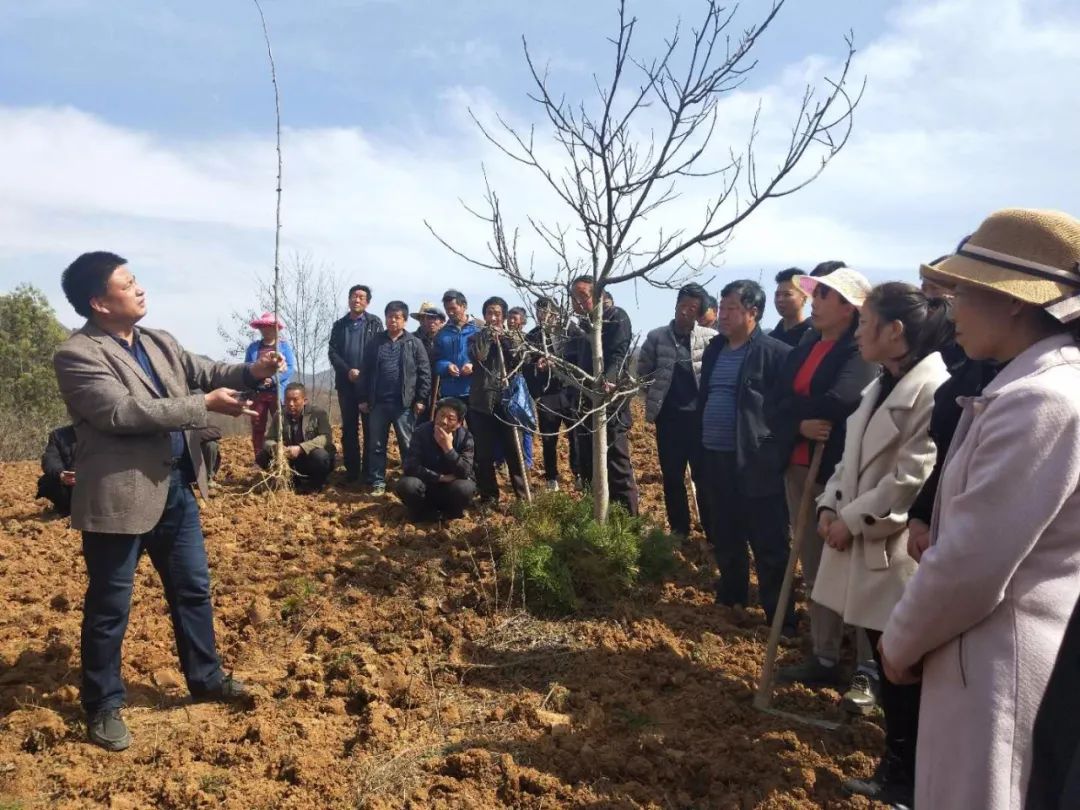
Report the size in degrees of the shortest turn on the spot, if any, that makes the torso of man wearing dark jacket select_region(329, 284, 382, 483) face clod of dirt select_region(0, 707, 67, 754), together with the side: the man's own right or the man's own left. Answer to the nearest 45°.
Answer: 0° — they already face it

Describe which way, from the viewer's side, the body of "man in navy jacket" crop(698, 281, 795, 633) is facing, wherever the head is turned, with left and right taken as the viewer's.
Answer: facing the viewer and to the left of the viewer

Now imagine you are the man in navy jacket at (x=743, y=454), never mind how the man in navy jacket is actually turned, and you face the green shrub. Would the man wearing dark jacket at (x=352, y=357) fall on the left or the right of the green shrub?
right

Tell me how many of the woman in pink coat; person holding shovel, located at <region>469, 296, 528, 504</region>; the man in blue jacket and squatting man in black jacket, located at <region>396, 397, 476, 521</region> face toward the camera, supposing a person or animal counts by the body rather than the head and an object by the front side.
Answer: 3

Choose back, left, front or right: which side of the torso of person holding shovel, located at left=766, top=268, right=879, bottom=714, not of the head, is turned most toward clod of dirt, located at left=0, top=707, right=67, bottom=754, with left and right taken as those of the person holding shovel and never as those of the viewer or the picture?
front

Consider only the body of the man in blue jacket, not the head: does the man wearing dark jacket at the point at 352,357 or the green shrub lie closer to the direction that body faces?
the green shrub

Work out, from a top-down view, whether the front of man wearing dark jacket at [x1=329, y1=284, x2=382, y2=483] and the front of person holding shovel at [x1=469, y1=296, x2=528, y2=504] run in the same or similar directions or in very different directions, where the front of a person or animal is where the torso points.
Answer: same or similar directions

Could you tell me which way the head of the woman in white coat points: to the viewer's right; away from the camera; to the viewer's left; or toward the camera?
to the viewer's left

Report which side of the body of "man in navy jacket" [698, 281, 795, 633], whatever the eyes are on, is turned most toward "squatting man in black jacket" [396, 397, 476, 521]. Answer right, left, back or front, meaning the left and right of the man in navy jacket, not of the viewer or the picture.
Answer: right

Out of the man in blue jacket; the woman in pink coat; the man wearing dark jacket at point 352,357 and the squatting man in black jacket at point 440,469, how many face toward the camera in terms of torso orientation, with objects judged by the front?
3

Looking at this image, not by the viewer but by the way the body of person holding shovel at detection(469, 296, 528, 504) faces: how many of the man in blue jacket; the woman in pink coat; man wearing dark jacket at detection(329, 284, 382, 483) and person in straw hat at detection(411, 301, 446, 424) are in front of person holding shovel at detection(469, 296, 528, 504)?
1

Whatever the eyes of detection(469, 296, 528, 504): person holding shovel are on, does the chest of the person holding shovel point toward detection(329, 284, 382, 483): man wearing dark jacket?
no

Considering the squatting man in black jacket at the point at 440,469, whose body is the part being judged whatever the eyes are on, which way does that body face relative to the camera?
toward the camera

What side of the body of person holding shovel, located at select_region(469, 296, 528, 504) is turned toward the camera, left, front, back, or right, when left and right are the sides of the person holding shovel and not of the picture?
front

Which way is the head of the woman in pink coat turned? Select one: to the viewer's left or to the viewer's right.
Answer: to the viewer's left

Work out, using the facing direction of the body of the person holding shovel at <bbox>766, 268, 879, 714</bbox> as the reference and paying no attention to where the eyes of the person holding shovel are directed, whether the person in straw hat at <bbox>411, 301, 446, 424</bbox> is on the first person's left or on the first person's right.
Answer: on the first person's right

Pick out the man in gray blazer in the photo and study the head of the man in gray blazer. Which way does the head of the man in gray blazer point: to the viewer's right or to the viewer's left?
to the viewer's right

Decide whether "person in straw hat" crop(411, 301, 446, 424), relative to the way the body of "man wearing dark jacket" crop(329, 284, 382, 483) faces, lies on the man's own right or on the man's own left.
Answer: on the man's own left
